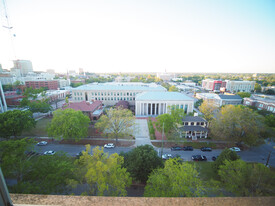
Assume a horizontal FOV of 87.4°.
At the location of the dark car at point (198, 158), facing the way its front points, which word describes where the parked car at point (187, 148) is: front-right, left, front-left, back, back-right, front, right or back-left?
back-left

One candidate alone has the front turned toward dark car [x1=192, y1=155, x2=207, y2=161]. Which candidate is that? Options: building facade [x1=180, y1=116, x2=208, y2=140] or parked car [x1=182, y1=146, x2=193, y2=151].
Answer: the building facade

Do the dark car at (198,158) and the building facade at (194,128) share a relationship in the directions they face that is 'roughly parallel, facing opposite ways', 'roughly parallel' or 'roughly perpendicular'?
roughly perpendicular

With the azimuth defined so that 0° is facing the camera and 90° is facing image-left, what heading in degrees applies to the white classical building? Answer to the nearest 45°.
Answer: approximately 0°

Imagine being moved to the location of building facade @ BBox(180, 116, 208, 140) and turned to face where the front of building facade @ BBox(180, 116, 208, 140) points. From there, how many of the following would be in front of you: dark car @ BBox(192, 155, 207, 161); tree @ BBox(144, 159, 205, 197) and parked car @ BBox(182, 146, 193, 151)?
3

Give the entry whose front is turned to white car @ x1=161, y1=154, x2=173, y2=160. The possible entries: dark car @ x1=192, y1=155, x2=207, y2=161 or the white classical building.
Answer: the white classical building

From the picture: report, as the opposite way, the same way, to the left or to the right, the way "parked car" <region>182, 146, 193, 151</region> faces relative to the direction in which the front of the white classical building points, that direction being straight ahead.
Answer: to the right

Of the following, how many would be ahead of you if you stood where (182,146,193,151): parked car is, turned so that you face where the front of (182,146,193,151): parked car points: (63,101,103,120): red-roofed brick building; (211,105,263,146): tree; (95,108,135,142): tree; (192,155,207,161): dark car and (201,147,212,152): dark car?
2

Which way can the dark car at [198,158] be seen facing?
to the viewer's right

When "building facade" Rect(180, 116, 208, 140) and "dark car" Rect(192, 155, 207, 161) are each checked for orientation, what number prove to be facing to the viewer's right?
1

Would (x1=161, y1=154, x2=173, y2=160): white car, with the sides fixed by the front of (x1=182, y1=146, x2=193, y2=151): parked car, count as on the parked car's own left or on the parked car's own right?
on the parked car's own left

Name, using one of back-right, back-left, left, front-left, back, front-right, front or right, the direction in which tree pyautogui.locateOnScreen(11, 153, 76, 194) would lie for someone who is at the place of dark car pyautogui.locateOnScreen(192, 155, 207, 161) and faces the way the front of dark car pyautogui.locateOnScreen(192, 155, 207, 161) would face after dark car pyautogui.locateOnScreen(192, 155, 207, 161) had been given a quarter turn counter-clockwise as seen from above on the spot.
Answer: back-left

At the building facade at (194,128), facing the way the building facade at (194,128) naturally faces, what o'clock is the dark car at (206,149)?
The dark car is roughly at 11 o'clock from the building facade.

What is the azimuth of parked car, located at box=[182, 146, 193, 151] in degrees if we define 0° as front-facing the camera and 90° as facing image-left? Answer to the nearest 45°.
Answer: approximately 90°
